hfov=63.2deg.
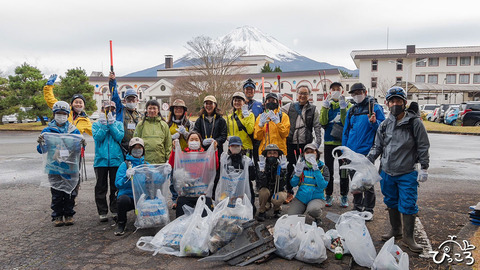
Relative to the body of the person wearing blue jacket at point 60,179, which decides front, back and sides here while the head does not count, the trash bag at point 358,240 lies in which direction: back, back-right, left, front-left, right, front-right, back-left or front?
front-left

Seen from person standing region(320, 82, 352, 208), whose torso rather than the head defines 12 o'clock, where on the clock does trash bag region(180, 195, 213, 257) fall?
The trash bag is roughly at 1 o'clock from the person standing.

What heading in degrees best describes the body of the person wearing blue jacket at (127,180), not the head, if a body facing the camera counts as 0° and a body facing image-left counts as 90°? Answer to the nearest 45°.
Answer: approximately 0°

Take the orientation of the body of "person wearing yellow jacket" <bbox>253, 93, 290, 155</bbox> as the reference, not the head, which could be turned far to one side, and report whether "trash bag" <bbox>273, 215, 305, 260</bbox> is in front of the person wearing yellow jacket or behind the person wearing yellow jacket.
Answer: in front

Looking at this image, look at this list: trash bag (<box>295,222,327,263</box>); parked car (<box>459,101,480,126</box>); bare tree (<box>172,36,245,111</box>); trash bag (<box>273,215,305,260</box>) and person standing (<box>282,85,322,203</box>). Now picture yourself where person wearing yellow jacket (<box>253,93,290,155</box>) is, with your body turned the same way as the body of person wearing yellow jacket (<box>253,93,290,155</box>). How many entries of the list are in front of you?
2

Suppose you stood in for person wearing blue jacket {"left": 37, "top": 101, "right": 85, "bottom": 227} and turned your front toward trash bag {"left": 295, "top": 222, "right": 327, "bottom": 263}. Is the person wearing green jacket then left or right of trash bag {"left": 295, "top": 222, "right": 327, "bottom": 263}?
left

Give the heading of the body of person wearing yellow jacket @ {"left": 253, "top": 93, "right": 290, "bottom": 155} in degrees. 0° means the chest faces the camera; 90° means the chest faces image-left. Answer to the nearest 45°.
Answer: approximately 0°

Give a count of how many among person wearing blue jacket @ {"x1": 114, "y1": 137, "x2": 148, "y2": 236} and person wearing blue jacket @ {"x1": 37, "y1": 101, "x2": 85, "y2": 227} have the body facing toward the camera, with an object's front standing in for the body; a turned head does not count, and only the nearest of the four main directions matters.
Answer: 2
